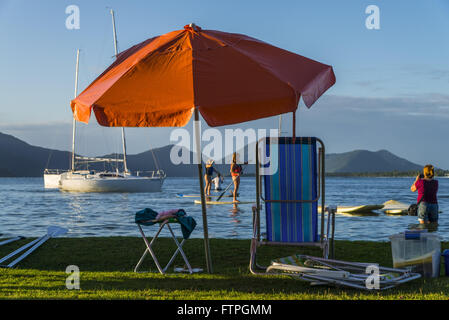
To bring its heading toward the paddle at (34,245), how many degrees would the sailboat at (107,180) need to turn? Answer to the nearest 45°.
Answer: approximately 90° to its right

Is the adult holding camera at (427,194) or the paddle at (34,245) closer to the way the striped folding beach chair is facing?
the adult holding camera

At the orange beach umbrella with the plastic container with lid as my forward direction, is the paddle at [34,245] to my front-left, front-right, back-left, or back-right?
back-left

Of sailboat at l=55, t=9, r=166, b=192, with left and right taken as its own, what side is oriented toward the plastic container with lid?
right

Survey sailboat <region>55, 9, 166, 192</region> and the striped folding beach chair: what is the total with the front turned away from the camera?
1

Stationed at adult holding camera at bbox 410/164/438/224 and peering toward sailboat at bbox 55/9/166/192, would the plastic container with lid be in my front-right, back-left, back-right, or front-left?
back-left

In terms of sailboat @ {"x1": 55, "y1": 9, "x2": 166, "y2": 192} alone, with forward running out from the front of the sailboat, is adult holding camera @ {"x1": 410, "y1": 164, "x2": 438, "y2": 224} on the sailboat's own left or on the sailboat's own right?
on the sailboat's own right

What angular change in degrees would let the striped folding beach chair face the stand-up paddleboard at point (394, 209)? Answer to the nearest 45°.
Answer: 0° — it already faces it

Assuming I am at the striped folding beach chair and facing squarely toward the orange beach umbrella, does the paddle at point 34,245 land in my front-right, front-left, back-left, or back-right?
front-right

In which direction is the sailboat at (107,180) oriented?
to the viewer's right

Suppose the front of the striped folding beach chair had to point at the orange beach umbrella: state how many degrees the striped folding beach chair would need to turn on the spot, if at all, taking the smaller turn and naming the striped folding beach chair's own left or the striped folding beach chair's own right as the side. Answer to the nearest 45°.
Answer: approximately 135° to the striped folding beach chair's own left

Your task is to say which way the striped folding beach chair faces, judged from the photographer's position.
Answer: facing away from the viewer

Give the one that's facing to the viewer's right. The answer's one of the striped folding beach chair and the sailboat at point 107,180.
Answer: the sailboat

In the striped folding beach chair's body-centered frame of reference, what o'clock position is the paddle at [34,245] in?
The paddle is roughly at 10 o'clock from the striped folding beach chair.

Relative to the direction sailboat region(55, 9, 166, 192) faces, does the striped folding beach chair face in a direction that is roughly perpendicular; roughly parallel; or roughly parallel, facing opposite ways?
roughly perpendicular

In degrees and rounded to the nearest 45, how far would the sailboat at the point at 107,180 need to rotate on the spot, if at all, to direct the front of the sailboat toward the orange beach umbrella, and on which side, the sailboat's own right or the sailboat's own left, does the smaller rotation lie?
approximately 90° to the sailboat's own right
